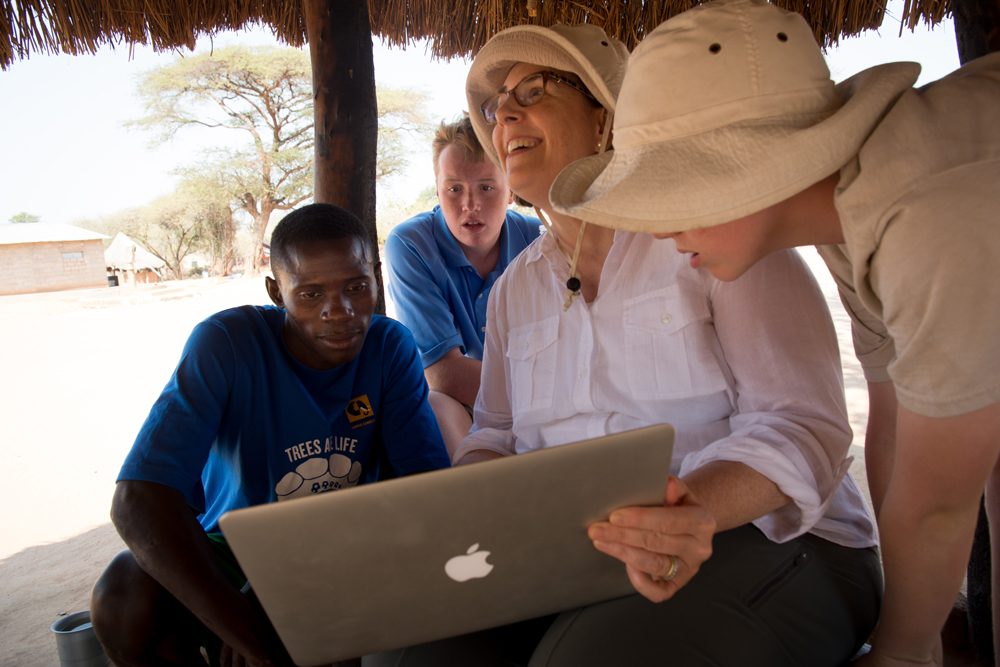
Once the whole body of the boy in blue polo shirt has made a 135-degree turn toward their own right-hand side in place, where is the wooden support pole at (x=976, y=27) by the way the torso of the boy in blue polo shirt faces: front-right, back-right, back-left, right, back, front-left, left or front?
back

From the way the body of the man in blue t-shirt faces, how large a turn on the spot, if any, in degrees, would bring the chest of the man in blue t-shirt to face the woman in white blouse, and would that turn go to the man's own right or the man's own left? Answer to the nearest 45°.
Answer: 0° — they already face them

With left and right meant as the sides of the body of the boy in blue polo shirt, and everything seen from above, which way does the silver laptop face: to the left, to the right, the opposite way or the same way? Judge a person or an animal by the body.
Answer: the opposite way

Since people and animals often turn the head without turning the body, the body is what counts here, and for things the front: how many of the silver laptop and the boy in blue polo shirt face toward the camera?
1

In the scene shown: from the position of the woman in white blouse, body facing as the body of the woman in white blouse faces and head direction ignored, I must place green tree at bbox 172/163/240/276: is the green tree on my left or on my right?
on my right

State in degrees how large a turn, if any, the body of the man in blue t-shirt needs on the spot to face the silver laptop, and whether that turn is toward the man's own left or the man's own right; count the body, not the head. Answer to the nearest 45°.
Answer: approximately 45° to the man's own right

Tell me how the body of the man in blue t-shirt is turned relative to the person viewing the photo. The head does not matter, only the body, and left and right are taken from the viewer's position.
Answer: facing the viewer and to the right of the viewer

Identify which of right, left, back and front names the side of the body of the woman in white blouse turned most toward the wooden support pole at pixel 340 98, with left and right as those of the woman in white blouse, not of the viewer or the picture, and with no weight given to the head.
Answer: right

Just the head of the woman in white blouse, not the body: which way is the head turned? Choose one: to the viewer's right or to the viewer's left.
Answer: to the viewer's left

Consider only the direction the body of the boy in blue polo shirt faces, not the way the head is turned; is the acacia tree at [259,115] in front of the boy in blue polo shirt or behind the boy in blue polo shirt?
behind

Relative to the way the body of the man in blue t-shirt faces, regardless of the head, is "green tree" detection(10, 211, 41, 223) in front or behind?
behind

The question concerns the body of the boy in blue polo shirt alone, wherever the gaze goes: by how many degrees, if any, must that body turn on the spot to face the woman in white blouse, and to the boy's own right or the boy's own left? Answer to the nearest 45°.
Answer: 0° — they already face them

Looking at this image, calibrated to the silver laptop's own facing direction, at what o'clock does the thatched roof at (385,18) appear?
The thatched roof is roughly at 12 o'clock from the silver laptop.

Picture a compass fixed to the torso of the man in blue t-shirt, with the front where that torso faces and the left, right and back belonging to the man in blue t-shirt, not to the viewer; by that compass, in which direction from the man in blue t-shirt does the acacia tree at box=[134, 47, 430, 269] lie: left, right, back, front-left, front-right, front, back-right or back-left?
back-left

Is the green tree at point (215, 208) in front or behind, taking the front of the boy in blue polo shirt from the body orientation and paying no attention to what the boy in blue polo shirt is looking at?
behind

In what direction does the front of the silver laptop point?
away from the camera
